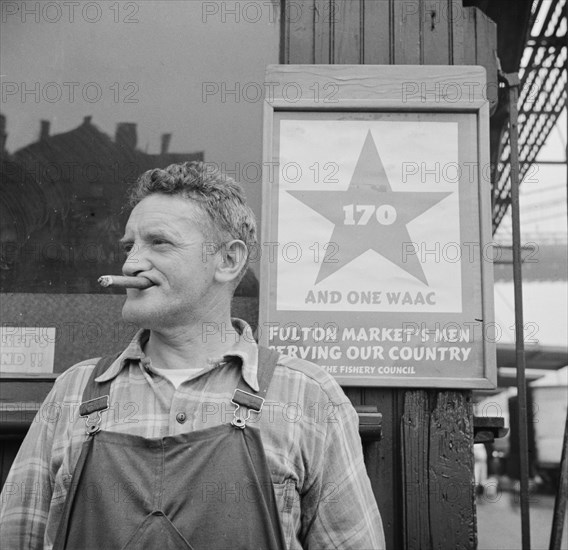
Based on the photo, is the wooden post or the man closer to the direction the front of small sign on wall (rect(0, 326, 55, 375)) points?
the man

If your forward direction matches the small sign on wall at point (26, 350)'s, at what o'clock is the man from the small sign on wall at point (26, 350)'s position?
The man is roughly at 11 o'clock from the small sign on wall.

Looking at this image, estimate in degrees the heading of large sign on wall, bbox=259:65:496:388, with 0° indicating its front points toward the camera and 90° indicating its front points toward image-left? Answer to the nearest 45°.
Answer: approximately 0°

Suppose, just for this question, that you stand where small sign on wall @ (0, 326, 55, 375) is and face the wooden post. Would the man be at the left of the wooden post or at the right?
right

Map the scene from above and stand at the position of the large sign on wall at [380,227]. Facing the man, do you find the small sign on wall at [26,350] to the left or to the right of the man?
right

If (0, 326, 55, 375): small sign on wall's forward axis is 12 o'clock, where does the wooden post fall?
The wooden post is roughly at 10 o'clock from the small sign on wall.

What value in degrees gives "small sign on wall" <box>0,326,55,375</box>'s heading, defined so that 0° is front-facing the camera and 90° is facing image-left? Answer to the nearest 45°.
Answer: approximately 0°

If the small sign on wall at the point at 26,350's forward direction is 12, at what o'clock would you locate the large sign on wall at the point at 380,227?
the large sign on wall at the point at 380,227 is roughly at 10 o'clock from the small sign on wall at the point at 26,350.

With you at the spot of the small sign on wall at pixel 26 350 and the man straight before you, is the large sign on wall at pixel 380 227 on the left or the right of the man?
left

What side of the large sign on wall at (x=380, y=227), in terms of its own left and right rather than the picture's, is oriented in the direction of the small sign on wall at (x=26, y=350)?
right

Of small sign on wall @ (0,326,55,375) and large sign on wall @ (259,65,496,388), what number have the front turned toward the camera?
2

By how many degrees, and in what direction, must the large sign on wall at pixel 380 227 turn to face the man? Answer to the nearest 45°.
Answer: approximately 45° to its right
